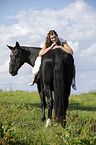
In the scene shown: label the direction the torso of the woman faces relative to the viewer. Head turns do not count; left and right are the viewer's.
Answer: facing the viewer
